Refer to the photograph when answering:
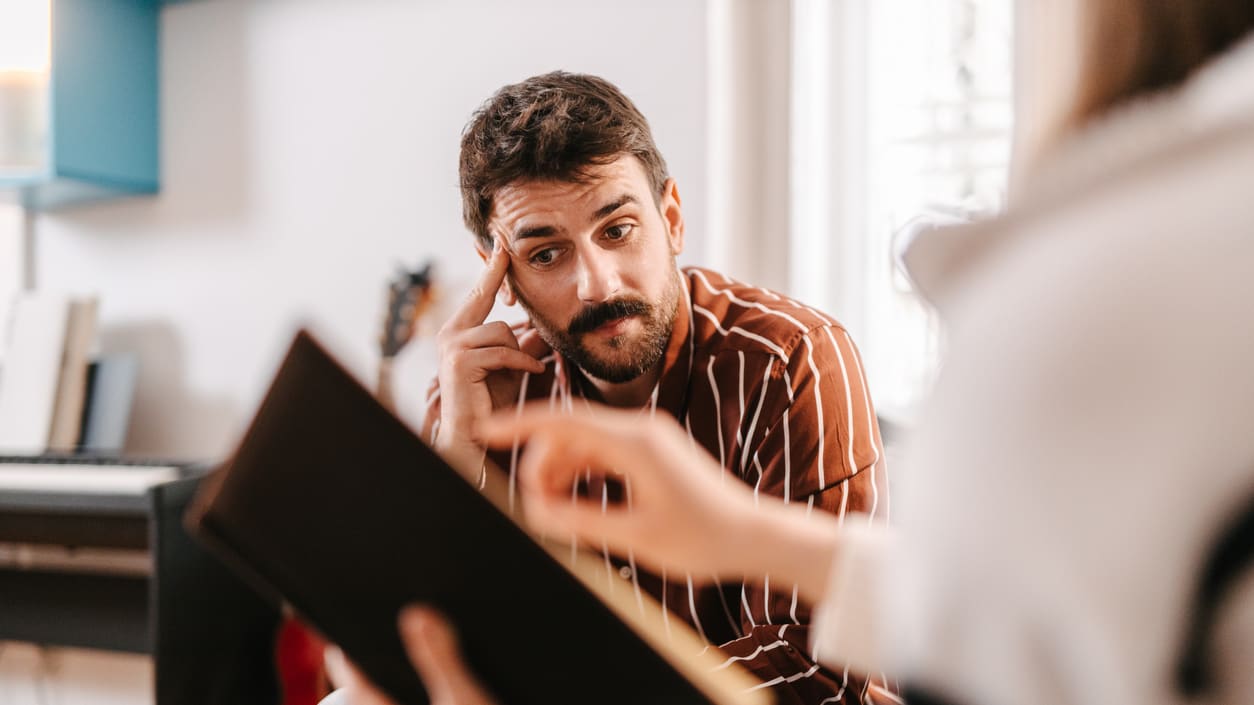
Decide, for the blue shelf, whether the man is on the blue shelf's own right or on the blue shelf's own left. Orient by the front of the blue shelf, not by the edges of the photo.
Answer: on the blue shelf's own left

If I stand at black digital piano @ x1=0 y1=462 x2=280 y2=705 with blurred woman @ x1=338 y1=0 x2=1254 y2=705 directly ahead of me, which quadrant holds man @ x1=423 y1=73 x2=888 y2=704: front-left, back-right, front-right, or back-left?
front-left

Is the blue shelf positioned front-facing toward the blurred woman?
no
